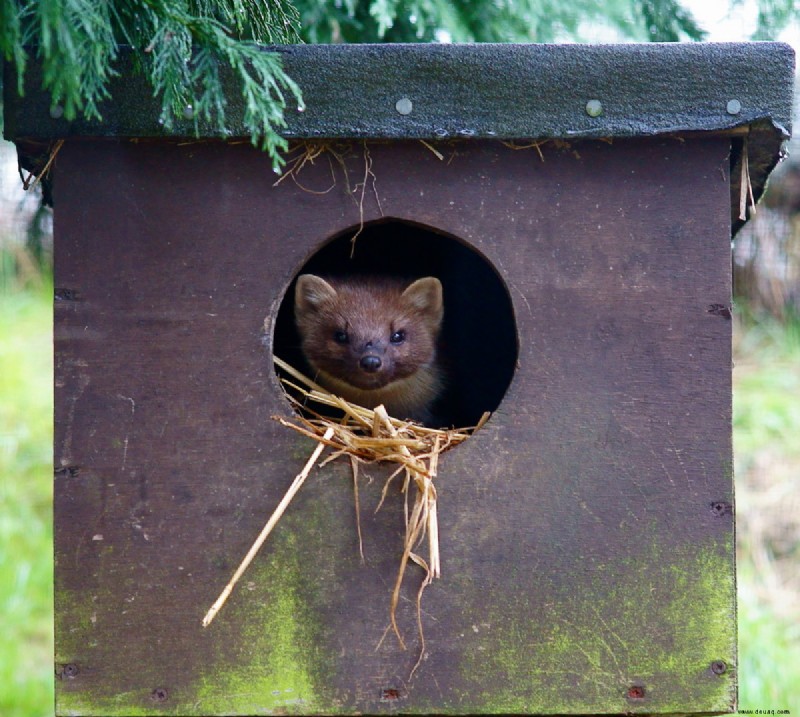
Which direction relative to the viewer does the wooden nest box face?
toward the camera

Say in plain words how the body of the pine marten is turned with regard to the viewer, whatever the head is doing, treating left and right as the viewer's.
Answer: facing the viewer
